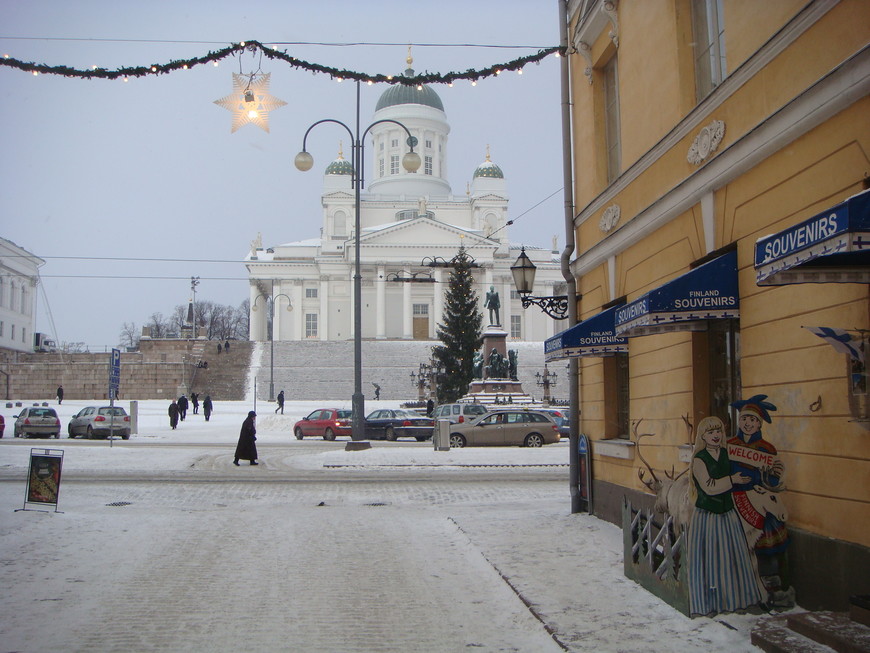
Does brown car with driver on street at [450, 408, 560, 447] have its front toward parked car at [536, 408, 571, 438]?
no

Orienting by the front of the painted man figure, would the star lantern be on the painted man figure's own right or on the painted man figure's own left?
on the painted man figure's own right

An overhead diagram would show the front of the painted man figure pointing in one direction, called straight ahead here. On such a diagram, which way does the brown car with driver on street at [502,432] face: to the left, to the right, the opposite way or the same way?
to the right

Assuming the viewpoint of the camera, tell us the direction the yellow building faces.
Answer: facing the viewer and to the left of the viewer

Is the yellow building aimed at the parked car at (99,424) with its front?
no

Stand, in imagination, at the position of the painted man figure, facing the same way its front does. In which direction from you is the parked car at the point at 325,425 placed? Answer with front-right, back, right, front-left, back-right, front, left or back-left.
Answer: back-right

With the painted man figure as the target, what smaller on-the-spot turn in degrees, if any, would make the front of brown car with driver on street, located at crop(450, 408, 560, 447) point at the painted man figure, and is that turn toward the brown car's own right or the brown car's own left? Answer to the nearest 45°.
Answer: approximately 90° to the brown car's own left

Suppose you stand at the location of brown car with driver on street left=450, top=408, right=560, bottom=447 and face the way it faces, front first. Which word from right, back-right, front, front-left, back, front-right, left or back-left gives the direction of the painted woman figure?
left

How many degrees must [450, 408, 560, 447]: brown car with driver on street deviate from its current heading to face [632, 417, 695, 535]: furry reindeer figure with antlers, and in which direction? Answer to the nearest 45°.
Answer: approximately 90° to its left

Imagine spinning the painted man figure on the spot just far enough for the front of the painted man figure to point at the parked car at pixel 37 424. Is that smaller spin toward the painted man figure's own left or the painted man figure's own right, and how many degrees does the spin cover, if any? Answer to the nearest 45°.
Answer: approximately 135° to the painted man figure's own right

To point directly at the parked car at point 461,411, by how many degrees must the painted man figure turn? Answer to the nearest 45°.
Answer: approximately 135° to its right

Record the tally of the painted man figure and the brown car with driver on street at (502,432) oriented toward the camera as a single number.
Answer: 1

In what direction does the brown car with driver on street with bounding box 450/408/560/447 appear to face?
to the viewer's left

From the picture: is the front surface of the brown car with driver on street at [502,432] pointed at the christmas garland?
no

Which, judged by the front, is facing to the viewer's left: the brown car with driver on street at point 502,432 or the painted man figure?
the brown car with driver on street

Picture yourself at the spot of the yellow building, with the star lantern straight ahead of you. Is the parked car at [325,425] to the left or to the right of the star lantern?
right

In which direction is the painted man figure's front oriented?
toward the camera

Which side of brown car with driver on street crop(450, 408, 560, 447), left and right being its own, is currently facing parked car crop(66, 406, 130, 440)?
front
